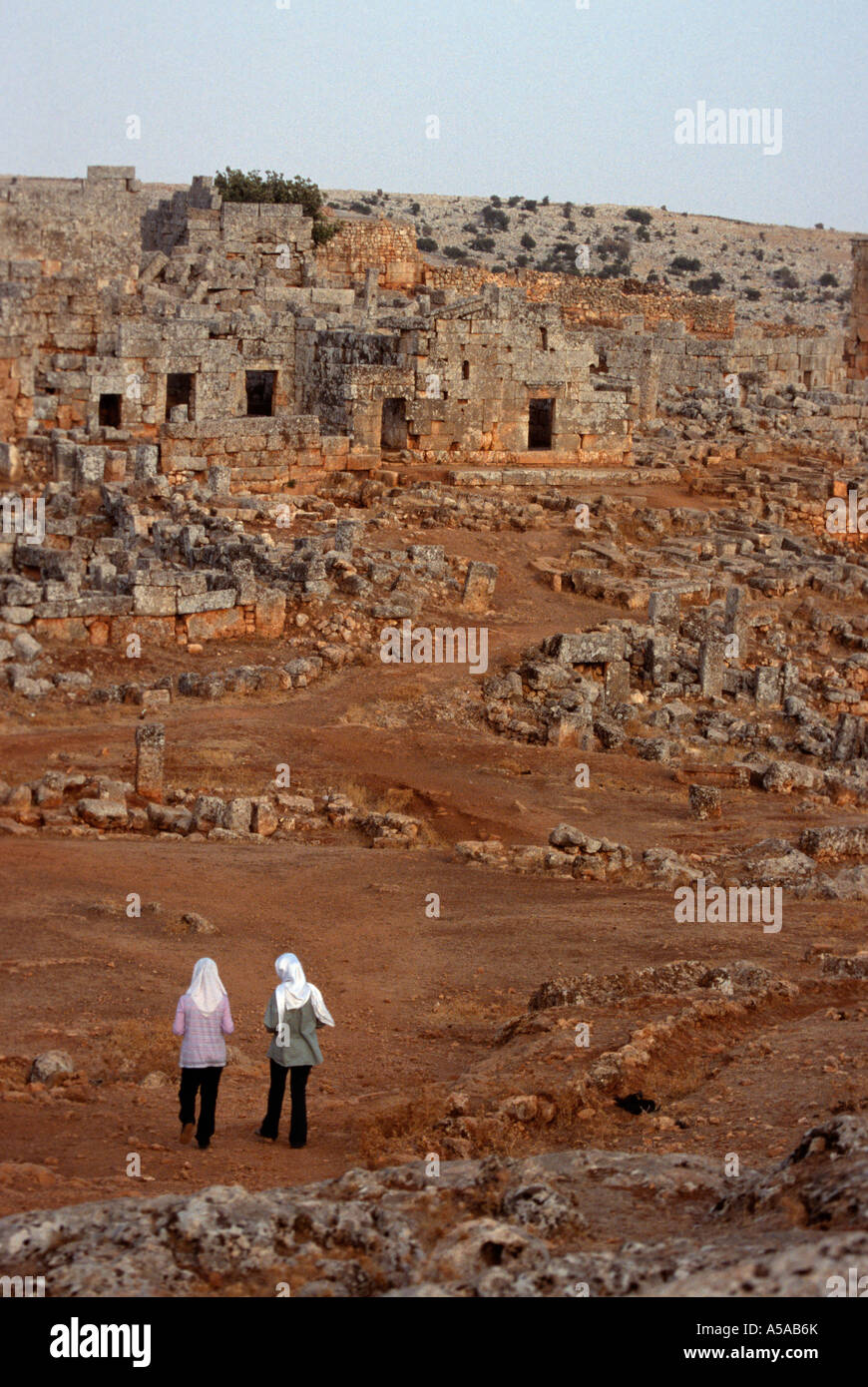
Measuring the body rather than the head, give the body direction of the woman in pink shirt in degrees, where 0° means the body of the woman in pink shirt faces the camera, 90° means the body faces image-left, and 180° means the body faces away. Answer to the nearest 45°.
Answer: approximately 180°

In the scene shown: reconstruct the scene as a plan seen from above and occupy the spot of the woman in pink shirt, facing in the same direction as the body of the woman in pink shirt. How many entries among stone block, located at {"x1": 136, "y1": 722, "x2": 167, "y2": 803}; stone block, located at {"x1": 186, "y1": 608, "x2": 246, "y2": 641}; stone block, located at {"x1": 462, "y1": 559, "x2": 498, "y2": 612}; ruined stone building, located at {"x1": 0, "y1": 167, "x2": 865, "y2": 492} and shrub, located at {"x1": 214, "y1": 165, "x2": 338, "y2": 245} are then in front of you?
5

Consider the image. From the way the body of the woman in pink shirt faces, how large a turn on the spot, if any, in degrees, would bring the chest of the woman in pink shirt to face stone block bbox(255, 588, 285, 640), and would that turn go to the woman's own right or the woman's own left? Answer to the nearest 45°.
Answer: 0° — they already face it

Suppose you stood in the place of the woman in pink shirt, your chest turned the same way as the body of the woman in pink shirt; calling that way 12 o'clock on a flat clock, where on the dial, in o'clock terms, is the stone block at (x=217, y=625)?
The stone block is roughly at 12 o'clock from the woman in pink shirt.

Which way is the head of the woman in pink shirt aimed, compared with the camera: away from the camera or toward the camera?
away from the camera

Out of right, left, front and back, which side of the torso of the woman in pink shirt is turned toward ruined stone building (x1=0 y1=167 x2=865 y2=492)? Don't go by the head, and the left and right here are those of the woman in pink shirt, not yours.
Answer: front

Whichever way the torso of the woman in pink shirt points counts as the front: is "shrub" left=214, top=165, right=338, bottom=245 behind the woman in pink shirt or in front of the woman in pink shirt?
in front

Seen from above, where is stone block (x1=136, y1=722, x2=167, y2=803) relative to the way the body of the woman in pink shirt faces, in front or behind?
in front
